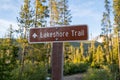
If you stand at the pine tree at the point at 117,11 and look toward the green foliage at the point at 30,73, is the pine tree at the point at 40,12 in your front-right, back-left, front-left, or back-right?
front-right

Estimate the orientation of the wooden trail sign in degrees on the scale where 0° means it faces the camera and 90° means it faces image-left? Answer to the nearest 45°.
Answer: approximately 0°

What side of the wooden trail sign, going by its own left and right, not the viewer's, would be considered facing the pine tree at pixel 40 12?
back

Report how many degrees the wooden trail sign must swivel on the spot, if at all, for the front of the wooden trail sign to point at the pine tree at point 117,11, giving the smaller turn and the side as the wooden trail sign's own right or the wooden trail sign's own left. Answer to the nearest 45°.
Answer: approximately 180°
